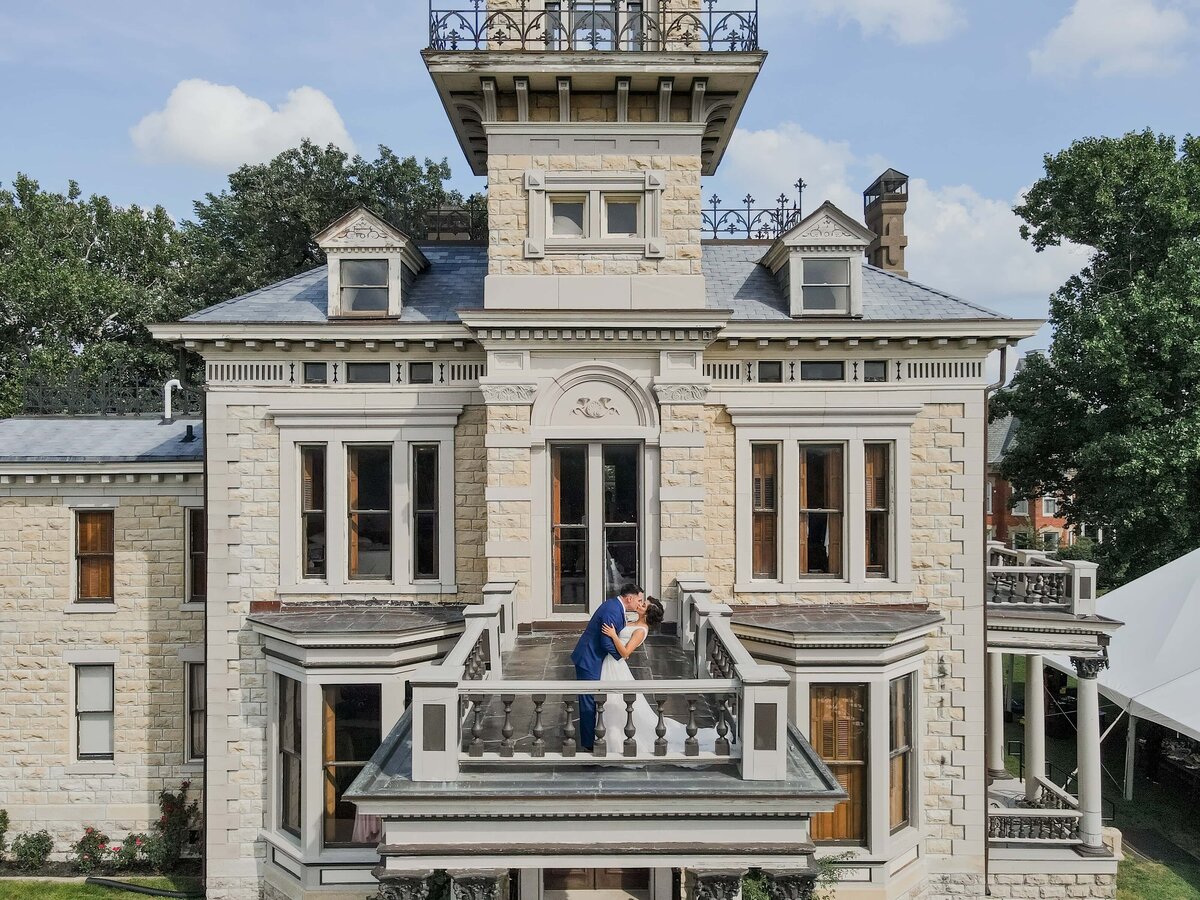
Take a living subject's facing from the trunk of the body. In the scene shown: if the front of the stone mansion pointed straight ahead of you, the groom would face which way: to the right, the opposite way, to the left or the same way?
to the left

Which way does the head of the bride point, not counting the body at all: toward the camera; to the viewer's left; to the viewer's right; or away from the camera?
to the viewer's left

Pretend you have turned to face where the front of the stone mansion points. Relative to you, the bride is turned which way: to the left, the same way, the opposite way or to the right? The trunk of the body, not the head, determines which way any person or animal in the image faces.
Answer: to the right

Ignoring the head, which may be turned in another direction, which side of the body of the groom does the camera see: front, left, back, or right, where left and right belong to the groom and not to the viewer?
right

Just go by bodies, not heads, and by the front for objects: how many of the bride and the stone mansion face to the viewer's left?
1

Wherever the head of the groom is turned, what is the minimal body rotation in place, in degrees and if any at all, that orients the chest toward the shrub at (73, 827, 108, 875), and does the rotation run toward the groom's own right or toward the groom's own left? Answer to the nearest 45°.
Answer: approximately 135° to the groom's own left

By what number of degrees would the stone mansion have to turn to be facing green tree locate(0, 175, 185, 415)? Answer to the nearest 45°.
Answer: approximately 135° to its right

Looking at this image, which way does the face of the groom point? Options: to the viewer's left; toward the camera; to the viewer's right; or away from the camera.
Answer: to the viewer's right

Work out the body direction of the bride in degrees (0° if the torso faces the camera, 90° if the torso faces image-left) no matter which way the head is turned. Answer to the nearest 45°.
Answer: approximately 90°

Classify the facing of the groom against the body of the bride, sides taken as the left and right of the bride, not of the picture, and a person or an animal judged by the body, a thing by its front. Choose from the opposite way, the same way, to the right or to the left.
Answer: the opposite way

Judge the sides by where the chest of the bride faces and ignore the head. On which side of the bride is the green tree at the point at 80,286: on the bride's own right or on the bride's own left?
on the bride's own right
